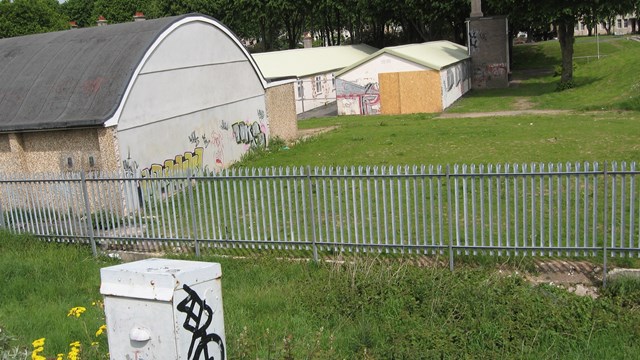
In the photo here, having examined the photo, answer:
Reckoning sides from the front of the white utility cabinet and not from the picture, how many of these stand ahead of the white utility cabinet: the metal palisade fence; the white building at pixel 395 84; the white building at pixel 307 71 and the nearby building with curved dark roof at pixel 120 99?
0

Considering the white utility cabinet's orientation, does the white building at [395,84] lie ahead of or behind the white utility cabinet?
behind

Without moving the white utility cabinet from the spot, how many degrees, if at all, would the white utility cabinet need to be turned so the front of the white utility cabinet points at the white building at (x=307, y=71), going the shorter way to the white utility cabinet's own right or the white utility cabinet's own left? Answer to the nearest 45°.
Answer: approximately 135° to the white utility cabinet's own right

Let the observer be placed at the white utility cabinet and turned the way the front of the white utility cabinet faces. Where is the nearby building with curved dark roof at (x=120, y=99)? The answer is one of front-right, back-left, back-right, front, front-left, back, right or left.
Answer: back-right

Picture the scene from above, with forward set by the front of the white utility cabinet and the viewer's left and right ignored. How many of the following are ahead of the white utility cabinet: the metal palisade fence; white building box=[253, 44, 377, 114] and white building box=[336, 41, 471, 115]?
0

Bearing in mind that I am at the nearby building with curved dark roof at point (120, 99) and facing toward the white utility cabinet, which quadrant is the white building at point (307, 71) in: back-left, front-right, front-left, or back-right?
back-left

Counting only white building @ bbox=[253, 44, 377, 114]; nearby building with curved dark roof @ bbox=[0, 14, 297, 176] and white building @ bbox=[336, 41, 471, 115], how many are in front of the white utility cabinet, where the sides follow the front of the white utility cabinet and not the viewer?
0

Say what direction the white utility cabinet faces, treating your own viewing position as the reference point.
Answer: facing the viewer and to the left of the viewer
